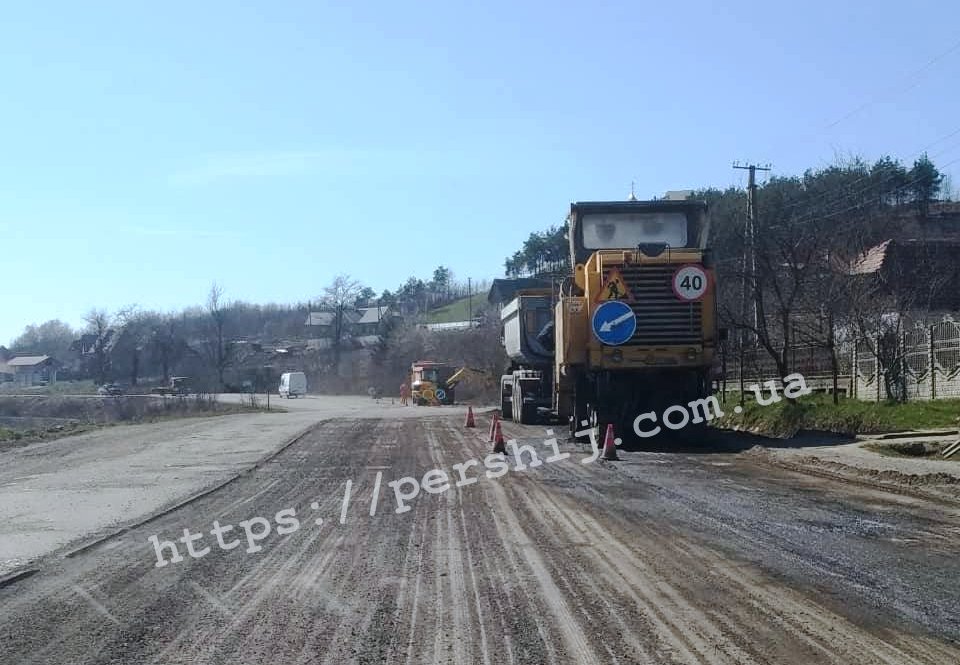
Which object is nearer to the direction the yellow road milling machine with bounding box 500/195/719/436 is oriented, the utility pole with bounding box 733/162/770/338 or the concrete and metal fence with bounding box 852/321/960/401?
the utility pole

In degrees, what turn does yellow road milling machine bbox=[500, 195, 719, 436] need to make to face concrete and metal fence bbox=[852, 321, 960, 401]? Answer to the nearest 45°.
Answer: approximately 45° to its right

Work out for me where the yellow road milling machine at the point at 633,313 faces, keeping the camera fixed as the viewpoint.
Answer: facing away from the viewer

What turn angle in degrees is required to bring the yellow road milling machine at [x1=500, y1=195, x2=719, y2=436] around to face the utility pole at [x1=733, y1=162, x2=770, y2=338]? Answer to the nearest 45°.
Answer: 0° — it already faces it

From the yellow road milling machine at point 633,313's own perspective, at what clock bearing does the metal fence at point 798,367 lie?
The metal fence is roughly at 1 o'clock from the yellow road milling machine.
